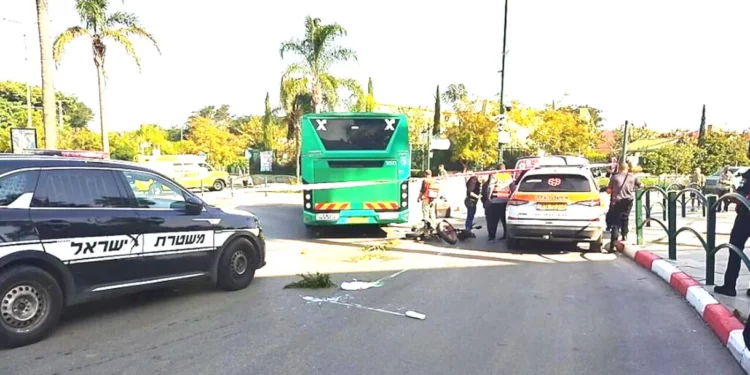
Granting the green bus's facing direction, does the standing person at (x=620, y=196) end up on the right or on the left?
on its right

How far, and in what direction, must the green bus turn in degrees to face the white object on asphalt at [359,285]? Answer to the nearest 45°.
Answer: approximately 180°

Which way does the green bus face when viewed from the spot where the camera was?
facing away from the viewer

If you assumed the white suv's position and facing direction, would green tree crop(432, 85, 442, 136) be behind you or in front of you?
in front

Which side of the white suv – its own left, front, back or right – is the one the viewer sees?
back

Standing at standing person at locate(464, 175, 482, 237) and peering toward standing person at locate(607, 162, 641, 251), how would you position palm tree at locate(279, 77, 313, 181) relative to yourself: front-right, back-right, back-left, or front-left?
back-left
